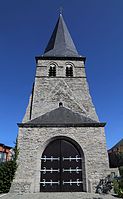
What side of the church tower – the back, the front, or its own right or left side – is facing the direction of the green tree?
right

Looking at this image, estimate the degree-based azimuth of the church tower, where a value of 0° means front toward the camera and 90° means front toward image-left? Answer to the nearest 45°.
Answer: approximately 0°
